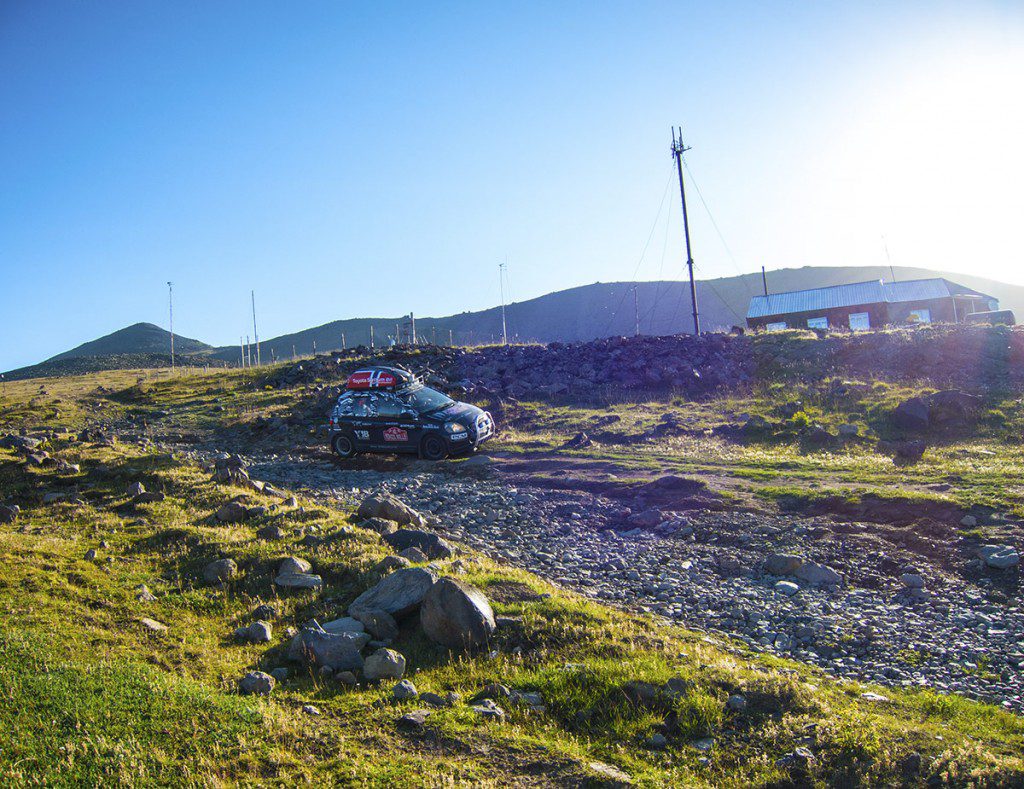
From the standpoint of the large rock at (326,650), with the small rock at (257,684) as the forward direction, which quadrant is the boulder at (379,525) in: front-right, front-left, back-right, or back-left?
back-right

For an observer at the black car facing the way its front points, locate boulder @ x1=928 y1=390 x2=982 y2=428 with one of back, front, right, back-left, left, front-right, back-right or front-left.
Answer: front-left

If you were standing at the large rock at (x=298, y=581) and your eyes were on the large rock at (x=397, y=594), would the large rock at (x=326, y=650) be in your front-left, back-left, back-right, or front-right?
front-right

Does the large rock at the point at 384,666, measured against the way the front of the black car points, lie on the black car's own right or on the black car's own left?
on the black car's own right

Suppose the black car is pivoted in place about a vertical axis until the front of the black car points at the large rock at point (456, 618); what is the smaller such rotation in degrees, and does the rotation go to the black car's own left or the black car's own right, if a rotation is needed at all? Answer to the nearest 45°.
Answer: approximately 45° to the black car's own right

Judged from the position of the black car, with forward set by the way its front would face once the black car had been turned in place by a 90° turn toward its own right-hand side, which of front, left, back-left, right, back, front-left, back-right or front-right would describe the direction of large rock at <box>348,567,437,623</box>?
front-left

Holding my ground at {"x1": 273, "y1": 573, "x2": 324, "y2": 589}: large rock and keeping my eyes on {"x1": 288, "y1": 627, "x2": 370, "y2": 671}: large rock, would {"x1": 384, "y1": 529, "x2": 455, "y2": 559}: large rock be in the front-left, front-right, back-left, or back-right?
back-left

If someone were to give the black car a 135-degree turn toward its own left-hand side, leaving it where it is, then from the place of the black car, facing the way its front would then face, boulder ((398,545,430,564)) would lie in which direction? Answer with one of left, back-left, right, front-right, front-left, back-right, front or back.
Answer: back

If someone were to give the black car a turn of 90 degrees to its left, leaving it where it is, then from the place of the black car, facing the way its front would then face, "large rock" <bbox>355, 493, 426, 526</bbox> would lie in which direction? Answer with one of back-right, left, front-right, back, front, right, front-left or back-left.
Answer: back-right

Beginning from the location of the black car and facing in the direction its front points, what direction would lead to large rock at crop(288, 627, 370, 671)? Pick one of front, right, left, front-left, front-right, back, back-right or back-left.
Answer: front-right

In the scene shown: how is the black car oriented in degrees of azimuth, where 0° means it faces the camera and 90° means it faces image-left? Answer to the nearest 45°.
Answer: approximately 315°

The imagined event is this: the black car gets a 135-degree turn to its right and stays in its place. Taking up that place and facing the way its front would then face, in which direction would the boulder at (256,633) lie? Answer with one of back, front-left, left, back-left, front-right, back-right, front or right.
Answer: left

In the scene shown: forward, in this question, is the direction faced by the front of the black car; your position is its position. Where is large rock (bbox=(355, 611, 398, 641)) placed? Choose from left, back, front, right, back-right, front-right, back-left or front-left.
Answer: front-right

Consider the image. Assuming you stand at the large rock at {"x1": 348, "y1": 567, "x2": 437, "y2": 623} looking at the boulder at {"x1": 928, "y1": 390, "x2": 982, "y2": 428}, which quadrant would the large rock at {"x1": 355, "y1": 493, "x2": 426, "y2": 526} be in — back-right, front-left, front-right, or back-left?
front-left

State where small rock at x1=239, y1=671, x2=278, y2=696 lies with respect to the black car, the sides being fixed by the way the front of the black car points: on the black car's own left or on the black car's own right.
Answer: on the black car's own right

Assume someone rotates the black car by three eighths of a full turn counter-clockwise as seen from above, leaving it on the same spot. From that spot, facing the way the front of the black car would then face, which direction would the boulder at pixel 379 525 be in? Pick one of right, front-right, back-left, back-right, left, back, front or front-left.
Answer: back

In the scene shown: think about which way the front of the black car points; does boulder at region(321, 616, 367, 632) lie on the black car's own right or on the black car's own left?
on the black car's own right
